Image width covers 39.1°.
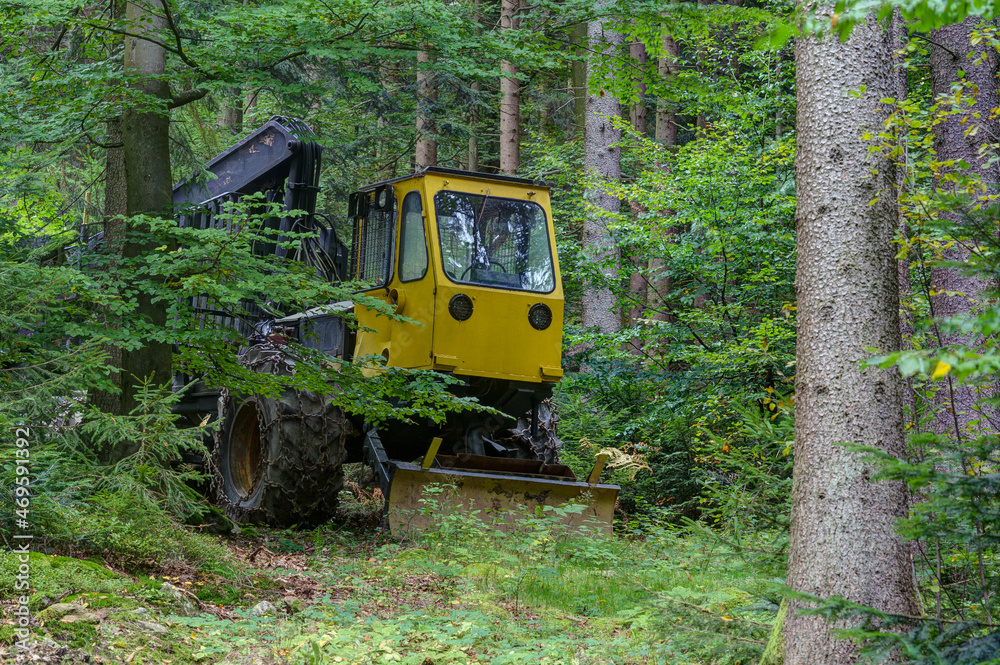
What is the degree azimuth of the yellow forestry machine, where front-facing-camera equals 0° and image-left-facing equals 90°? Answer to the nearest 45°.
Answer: approximately 315°

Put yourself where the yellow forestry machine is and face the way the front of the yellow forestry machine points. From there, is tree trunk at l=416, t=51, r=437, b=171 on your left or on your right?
on your left

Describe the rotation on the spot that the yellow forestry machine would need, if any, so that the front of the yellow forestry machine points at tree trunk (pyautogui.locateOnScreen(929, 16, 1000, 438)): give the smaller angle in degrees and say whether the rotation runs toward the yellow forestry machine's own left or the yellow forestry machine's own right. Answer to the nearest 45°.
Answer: approximately 45° to the yellow forestry machine's own left

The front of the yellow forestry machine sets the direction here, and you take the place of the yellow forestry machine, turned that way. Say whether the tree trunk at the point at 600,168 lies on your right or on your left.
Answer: on your left

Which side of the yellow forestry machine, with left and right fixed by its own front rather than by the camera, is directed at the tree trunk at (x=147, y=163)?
right
